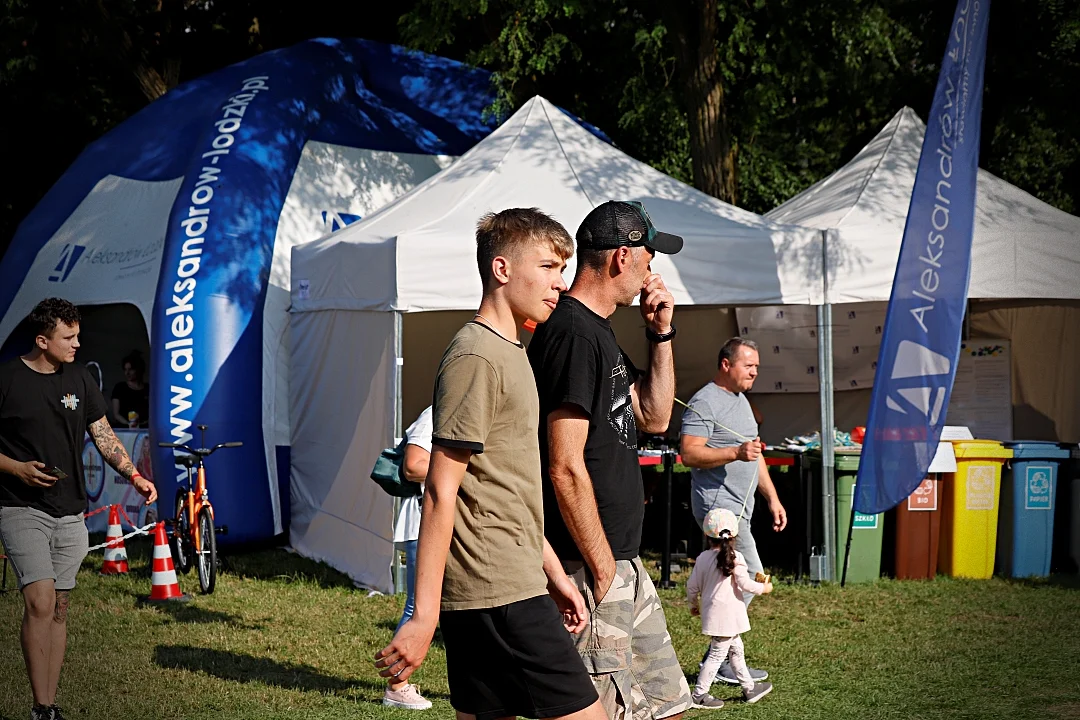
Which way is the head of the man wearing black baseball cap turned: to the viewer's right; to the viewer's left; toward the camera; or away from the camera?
to the viewer's right

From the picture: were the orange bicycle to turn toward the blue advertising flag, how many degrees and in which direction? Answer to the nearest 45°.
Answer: approximately 45° to its left

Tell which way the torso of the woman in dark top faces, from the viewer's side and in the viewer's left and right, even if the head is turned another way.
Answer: facing the viewer

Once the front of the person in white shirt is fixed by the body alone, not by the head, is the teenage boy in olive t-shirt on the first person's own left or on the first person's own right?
on the first person's own right

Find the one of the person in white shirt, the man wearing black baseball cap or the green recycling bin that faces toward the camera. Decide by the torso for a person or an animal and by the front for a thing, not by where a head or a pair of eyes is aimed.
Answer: the green recycling bin

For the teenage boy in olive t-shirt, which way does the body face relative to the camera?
to the viewer's right

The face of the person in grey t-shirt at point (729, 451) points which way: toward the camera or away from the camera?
toward the camera

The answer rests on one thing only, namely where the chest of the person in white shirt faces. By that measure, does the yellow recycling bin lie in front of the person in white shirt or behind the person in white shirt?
in front

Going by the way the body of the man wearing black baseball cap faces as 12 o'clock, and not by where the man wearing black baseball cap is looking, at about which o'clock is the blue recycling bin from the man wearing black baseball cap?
The blue recycling bin is roughly at 10 o'clock from the man wearing black baseball cap.

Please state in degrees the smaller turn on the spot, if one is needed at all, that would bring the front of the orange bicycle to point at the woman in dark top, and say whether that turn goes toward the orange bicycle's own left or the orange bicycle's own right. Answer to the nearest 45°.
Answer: approximately 180°

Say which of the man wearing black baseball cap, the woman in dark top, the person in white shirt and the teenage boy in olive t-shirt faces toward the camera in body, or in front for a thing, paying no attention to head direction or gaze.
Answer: the woman in dark top

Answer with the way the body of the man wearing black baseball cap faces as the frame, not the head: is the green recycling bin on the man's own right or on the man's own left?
on the man's own left

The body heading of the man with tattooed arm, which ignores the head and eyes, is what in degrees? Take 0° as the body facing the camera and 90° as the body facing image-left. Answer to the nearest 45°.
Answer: approximately 315°

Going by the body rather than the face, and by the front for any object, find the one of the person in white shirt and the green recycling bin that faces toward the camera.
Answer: the green recycling bin

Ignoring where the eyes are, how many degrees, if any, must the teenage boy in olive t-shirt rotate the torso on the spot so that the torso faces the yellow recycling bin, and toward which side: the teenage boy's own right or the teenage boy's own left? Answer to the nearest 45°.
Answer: approximately 45° to the teenage boy's own left

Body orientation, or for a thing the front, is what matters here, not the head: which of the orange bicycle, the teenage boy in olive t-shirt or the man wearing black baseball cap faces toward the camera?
the orange bicycle

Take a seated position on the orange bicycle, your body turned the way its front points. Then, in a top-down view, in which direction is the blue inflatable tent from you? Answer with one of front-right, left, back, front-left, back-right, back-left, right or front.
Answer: back
